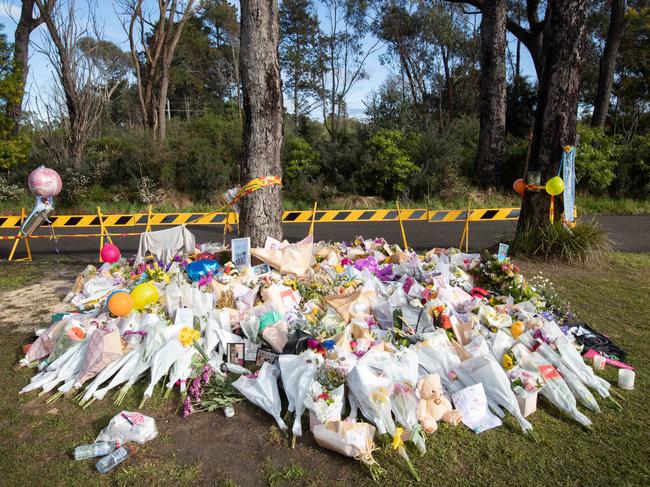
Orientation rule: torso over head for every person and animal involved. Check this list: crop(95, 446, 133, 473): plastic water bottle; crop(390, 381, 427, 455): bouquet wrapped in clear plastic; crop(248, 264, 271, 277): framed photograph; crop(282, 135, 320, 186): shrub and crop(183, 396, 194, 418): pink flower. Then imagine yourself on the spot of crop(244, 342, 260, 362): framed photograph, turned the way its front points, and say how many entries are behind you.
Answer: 2

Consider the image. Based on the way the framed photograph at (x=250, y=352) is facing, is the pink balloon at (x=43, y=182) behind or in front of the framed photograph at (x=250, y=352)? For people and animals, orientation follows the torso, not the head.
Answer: behind

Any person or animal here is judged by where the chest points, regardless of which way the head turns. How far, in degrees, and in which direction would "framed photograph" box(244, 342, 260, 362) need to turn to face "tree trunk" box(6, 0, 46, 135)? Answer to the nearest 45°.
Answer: approximately 135° to its right

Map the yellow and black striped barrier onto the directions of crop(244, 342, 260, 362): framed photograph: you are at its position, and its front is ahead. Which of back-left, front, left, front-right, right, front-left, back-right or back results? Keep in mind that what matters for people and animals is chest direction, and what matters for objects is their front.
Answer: back

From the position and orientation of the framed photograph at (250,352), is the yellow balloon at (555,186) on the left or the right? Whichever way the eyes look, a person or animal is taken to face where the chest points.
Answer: on its left

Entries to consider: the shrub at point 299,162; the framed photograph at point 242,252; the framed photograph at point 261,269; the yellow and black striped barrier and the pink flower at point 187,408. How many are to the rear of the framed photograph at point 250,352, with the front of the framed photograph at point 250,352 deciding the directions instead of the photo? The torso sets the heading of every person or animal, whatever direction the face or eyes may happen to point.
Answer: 4

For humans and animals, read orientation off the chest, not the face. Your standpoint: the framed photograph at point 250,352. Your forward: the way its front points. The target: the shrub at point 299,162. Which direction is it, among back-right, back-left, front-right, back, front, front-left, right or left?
back

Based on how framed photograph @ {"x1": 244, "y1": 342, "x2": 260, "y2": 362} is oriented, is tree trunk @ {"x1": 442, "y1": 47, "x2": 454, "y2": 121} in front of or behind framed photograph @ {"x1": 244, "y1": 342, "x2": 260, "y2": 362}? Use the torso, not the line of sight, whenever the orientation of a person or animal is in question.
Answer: behind

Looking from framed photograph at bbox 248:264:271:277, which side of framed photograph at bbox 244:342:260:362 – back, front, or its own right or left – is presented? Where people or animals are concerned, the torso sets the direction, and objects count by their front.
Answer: back

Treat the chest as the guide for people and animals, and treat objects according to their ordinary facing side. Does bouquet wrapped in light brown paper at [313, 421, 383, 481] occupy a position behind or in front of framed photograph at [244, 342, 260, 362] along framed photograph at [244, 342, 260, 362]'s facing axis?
in front

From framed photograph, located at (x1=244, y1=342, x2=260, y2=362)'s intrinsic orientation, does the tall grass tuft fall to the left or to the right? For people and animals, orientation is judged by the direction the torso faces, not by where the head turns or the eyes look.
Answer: on its left

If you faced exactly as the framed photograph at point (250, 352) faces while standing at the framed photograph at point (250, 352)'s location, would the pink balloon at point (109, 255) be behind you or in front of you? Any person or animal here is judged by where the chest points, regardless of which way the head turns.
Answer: behind

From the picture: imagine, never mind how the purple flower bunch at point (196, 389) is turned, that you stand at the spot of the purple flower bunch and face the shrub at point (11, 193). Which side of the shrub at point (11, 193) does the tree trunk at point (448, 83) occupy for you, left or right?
right

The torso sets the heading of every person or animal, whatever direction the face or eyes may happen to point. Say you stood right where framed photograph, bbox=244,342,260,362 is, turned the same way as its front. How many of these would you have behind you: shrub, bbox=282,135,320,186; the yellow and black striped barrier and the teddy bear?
2

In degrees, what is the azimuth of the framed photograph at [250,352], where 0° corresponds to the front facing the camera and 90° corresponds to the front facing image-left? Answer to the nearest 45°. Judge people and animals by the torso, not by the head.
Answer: approximately 0°

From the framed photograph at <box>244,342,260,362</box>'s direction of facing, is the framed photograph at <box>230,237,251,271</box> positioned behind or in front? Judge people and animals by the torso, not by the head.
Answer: behind

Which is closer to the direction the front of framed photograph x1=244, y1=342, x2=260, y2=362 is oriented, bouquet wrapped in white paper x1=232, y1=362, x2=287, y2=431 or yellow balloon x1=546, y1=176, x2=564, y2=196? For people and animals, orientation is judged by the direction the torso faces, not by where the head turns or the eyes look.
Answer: the bouquet wrapped in white paper

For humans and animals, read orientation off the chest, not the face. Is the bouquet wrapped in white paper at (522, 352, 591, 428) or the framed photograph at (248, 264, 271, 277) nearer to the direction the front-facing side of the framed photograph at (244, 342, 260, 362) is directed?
the bouquet wrapped in white paper
